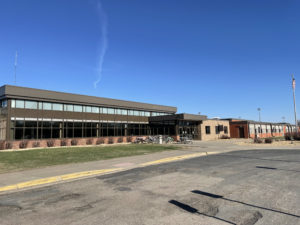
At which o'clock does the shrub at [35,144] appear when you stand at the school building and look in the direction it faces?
The shrub is roughly at 3 o'clock from the school building.

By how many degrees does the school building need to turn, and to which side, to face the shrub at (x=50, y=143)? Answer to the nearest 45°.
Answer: approximately 90° to its right

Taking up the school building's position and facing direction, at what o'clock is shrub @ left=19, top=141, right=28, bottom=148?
The shrub is roughly at 3 o'clock from the school building.

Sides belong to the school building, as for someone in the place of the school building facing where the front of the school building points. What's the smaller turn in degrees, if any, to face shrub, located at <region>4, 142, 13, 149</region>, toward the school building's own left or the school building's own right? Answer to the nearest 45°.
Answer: approximately 90° to the school building's own right

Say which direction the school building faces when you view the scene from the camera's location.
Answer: facing the viewer and to the right of the viewer

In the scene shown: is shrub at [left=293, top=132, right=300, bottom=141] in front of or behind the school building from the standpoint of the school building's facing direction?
in front
